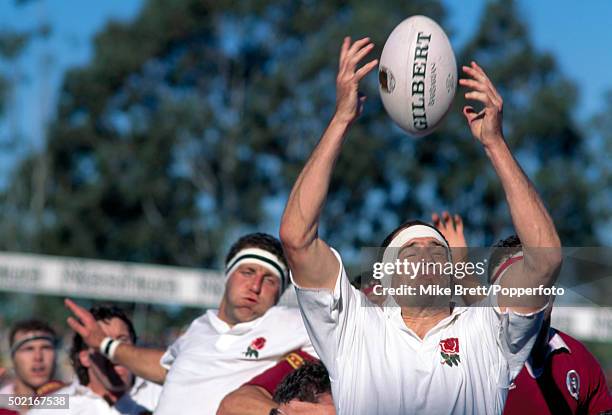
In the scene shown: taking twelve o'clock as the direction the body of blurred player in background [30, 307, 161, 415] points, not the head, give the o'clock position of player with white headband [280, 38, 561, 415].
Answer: The player with white headband is roughly at 1 o'clock from the blurred player in background.

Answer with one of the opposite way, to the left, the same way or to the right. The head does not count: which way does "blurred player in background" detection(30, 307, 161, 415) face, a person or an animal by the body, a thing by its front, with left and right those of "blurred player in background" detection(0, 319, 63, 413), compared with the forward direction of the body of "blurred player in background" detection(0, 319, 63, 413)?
the same way

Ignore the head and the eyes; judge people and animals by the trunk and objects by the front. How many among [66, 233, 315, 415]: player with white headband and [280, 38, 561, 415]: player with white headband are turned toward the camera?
2

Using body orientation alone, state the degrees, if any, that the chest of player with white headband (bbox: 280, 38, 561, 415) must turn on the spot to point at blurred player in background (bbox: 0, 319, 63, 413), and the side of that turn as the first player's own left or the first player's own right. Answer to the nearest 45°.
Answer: approximately 135° to the first player's own right

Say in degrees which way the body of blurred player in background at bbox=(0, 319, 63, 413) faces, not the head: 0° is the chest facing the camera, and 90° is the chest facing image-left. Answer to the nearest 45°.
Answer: approximately 315°

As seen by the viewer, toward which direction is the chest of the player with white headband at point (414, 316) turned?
toward the camera

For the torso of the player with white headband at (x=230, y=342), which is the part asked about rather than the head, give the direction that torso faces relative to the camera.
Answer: toward the camera

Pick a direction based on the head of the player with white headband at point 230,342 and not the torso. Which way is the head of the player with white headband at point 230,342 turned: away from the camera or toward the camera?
toward the camera

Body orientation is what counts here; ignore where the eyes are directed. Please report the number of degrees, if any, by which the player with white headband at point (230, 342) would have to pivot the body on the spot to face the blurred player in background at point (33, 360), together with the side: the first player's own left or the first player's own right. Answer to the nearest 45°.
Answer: approximately 135° to the first player's own right

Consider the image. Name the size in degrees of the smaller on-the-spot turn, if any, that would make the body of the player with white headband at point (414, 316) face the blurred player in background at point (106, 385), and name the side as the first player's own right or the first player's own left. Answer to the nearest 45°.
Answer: approximately 135° to the first player's own right

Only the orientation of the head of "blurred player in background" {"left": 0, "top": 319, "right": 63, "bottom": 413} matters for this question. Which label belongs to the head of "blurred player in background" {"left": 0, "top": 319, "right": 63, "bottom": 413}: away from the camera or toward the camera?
toward the camera

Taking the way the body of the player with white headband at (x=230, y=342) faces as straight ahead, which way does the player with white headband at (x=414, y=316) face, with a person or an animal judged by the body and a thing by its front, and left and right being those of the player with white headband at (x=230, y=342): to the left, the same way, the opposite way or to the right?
the same way

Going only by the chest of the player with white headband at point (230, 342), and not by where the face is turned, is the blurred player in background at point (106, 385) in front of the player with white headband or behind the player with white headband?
behind
